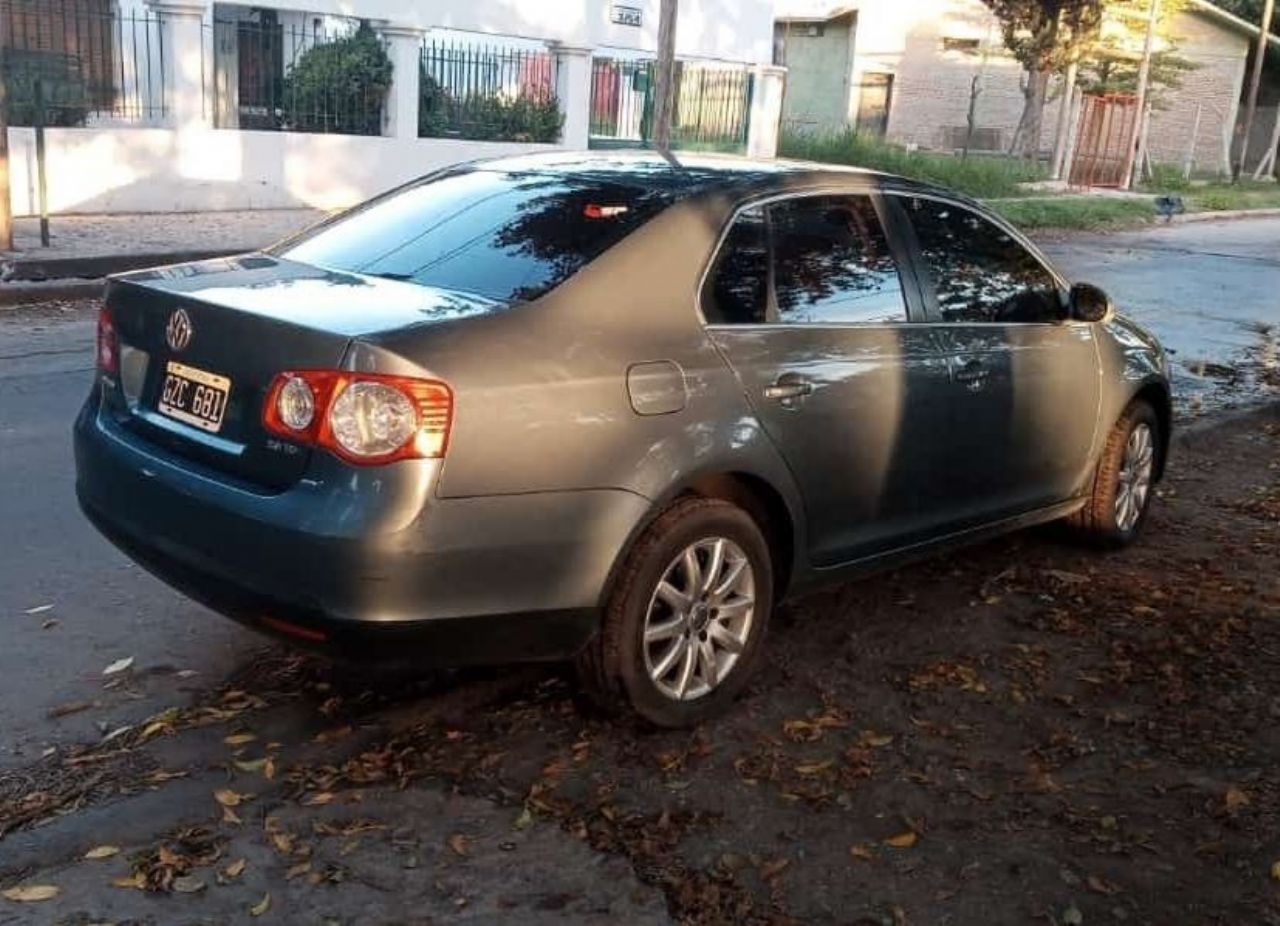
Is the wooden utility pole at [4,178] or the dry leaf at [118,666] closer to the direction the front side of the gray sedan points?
the wooden utility pole

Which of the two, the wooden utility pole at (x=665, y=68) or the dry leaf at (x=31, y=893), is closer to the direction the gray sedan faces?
the wooden utility pole

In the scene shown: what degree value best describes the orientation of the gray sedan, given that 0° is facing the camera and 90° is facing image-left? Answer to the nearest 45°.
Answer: approximately 225°

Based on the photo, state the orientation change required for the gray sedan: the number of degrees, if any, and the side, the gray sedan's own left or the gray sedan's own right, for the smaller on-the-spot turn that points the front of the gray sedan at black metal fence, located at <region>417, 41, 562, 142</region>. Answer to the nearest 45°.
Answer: approximately 45° to the gray sedan's own left

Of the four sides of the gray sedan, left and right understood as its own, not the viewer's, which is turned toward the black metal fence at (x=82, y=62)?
left

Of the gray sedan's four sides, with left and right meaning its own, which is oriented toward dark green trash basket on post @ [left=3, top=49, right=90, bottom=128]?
left

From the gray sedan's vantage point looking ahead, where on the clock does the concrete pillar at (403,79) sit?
The concrete pillar is roughly at 10 o'clock from the gray sedan.

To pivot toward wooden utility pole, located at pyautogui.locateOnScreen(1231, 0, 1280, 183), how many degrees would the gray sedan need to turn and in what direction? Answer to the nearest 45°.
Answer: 0° — it already faces it

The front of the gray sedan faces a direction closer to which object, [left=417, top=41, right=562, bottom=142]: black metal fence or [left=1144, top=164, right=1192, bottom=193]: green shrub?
the green shrub

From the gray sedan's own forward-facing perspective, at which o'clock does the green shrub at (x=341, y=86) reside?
The green shrub is roughly at 10 o'clock from the gray sedan.
